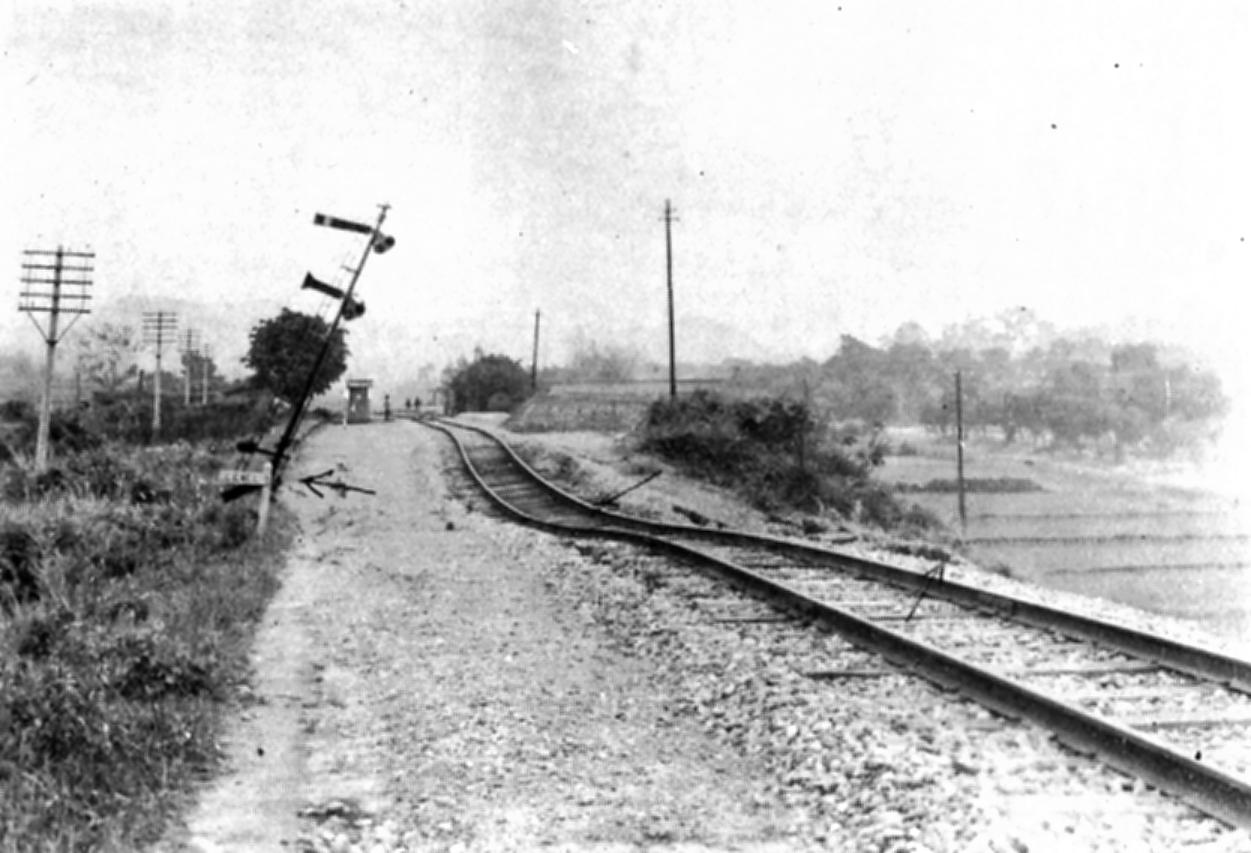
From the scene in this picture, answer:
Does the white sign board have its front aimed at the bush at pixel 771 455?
no

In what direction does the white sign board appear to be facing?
toward the camera

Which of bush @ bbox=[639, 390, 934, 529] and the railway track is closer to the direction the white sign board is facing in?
the railway track
